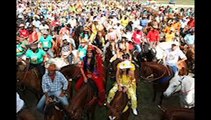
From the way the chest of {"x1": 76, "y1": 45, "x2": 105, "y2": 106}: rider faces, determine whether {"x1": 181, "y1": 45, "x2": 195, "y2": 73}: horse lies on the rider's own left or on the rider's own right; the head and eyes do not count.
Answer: on the rider's own left

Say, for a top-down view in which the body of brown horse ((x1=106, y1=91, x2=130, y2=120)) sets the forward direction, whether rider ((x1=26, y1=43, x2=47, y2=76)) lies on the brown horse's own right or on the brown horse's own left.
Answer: on the brown horse's own right

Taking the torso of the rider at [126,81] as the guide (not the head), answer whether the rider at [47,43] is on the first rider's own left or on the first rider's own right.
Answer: on the first rider's own right

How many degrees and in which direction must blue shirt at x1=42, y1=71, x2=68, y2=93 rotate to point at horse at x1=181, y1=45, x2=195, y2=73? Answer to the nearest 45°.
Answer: approximately 90° to its left

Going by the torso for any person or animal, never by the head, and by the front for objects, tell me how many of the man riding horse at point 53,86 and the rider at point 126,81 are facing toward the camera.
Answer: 2

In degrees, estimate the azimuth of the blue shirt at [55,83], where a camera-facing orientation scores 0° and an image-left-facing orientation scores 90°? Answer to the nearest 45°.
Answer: approximately 0°

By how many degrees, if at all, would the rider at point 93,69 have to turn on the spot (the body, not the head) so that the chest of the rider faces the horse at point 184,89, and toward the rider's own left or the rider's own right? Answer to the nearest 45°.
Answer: approximately 135° to the rider's own left

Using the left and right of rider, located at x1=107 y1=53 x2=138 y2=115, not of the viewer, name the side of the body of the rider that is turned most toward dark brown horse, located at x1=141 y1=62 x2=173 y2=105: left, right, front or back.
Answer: left

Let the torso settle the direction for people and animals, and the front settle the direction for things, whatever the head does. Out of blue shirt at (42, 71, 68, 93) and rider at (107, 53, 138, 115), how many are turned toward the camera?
2
